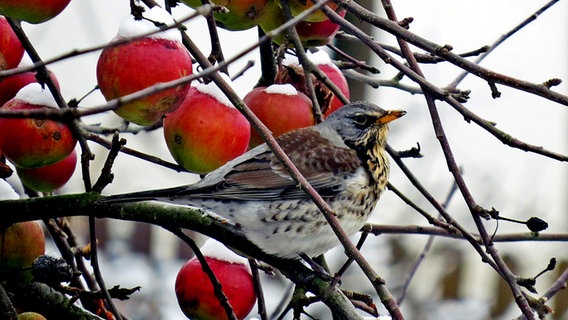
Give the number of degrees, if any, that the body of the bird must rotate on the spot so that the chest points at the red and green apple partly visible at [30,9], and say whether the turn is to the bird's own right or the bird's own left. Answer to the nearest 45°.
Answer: approximately 135° to the bird's own right

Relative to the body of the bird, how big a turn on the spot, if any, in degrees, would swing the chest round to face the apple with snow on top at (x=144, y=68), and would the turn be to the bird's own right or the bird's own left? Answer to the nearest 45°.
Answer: approximately 135° to the bird's own right

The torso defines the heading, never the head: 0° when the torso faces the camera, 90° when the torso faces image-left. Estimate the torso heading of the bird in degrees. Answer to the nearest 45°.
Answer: approximately 270°
